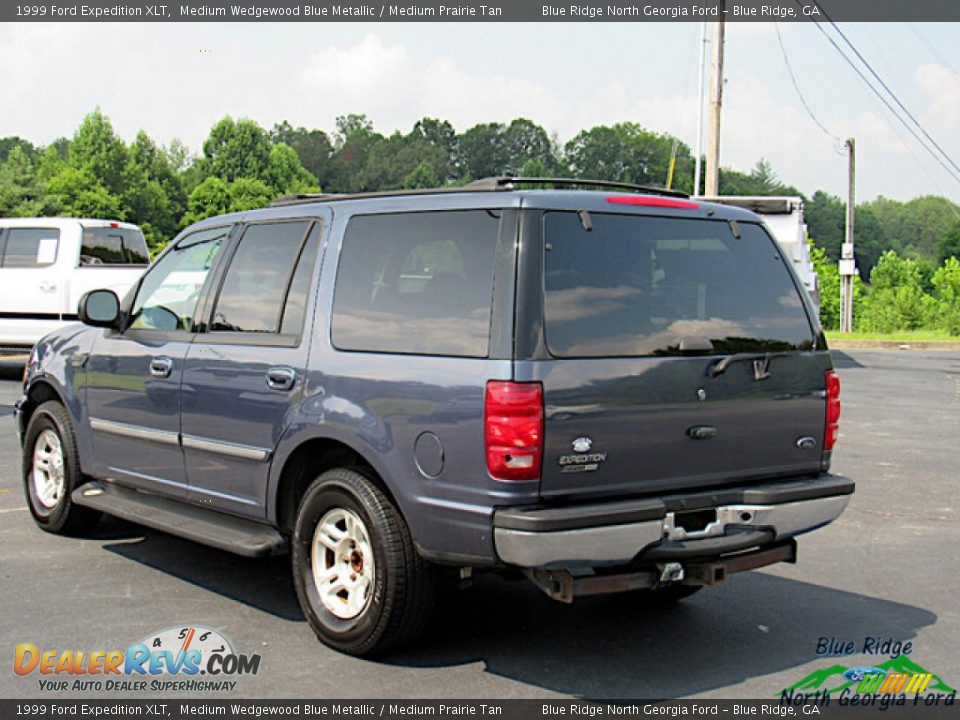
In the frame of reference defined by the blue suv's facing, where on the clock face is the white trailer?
The white trailer is roughly at 2 o'clock from the blue suv.

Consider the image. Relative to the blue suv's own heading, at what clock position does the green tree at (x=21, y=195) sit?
The green tree is roughly at 1 o'clock from the blue suv.

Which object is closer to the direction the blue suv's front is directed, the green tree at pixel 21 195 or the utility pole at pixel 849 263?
the green tree

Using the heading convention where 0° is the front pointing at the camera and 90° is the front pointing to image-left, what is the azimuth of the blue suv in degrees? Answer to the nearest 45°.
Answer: approximately 135°

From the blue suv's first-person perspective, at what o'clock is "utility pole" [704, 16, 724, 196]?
The utility pole is roughly at 2 o'clock from the blue suv.
